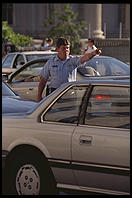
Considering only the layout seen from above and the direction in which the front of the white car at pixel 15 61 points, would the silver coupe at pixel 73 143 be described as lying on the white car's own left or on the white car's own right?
on the white car's own left

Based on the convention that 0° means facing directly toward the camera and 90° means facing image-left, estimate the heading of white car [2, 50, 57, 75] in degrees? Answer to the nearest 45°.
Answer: approximately 45°
